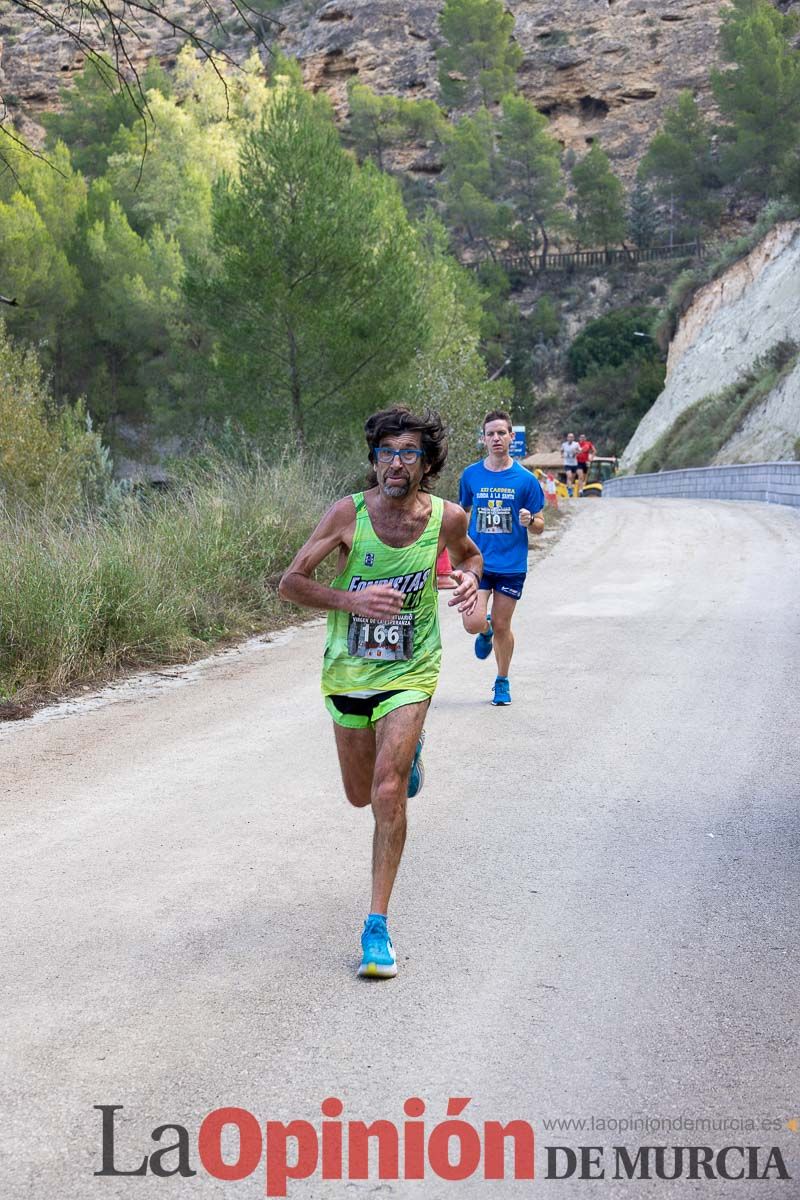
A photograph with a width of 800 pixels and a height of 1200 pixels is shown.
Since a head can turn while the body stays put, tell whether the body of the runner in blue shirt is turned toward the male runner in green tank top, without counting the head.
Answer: yes

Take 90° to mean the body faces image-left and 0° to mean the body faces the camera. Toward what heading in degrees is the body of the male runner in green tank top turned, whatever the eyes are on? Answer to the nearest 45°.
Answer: approximately 0°

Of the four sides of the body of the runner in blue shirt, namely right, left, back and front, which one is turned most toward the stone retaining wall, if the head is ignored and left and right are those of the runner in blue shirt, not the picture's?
back

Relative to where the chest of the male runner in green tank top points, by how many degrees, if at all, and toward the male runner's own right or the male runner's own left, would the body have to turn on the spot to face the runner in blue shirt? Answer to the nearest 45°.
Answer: approximately 180°

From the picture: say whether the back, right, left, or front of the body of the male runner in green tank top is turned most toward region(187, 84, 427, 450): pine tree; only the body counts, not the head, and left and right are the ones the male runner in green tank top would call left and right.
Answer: back

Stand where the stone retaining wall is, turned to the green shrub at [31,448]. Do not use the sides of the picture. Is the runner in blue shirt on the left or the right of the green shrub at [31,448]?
left

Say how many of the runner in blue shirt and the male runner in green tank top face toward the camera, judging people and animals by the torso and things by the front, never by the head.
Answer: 2

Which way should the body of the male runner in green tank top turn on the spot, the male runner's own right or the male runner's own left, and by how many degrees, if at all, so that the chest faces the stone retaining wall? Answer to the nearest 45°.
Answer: approximately 180°
